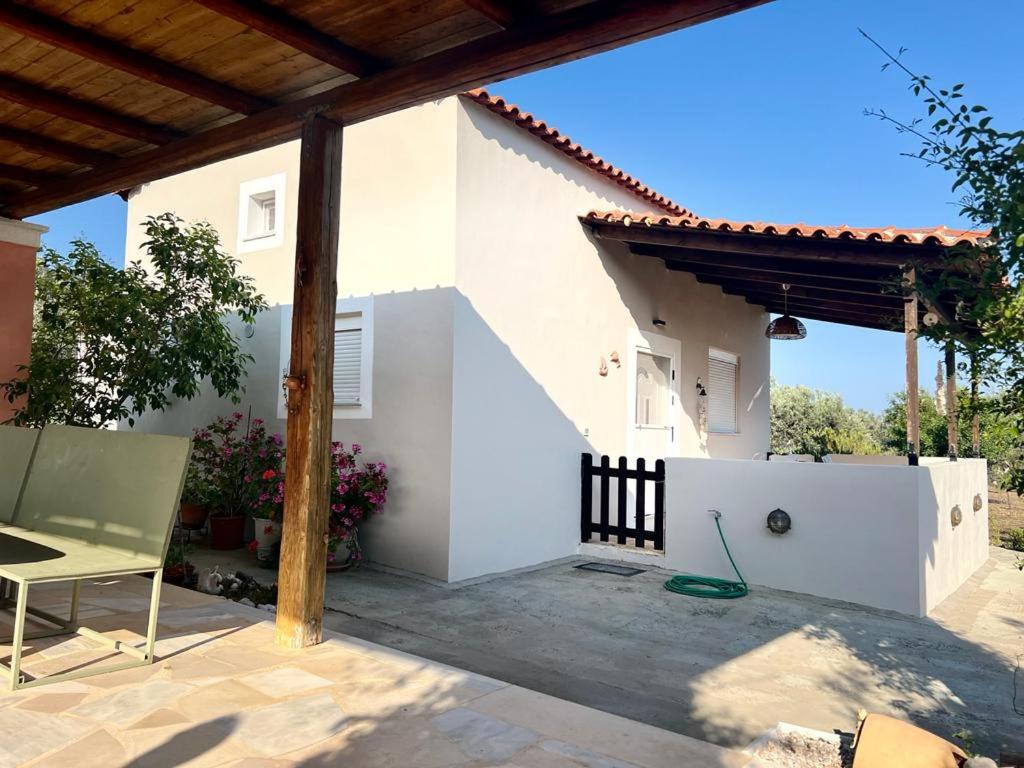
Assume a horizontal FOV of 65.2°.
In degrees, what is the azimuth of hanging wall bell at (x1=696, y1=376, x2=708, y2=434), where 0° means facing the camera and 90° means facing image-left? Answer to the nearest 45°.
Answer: approximately 315°

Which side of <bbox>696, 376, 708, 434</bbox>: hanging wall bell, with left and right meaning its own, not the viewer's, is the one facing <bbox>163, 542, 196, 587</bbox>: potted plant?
right

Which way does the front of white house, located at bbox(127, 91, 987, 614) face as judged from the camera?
facing the viewer and to the right of the viewer

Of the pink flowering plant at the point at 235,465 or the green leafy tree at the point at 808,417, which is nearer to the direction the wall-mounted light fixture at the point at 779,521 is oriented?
the pink flowering plant

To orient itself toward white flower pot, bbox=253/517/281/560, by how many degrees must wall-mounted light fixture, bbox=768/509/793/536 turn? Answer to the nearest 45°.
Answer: approximately 45° to its right

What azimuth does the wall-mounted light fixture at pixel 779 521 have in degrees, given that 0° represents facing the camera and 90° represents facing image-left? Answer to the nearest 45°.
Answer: approximately 45°

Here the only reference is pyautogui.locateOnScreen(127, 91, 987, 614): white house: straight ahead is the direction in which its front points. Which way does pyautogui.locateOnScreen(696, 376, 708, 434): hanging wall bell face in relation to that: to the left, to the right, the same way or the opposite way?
the same way

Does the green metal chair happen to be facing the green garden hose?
no

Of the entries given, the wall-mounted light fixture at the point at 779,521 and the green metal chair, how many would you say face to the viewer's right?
0

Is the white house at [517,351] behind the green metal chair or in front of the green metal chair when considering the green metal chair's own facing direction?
behind

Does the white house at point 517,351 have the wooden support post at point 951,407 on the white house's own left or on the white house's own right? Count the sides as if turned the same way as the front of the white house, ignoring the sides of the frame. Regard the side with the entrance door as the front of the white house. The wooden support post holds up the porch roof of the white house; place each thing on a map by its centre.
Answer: on the white house's own left
